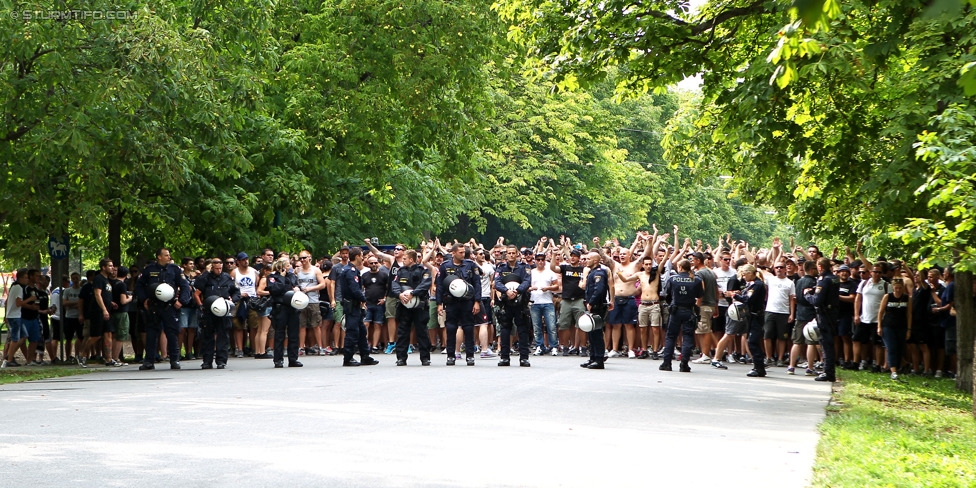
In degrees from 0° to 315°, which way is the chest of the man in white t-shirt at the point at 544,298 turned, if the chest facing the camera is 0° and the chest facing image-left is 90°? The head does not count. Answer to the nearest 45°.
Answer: approximately 0°

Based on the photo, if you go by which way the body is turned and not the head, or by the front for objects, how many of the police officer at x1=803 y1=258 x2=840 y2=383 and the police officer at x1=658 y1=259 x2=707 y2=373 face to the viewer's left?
1

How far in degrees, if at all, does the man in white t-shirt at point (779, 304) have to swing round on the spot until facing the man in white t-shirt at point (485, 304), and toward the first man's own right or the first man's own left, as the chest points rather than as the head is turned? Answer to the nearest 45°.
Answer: approximately 90° to the first man's own right

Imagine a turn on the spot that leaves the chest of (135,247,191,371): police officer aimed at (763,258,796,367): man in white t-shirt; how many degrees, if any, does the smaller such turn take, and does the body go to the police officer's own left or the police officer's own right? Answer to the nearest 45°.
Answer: approximately 90° to the police officer's own left

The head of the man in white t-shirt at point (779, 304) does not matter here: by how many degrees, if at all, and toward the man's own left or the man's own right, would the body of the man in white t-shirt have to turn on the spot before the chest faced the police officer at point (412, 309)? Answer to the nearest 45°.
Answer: approximately 90° to the man's own right

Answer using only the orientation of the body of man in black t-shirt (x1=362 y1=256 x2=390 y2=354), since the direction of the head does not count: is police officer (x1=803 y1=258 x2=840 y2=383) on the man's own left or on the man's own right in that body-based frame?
on the man's own left

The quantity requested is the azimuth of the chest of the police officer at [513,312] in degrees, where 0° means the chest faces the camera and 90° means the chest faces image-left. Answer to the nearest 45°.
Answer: approximately 0°
